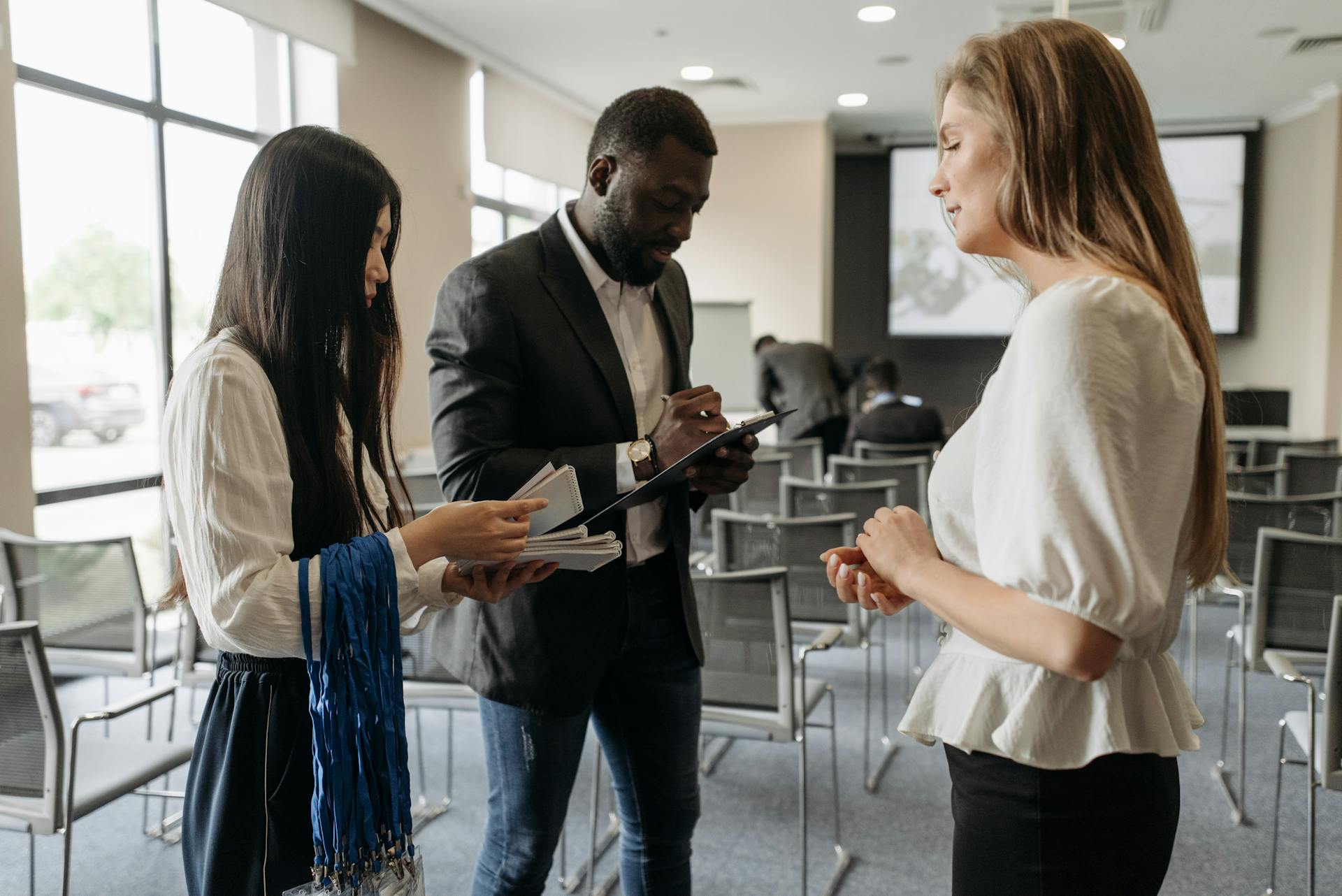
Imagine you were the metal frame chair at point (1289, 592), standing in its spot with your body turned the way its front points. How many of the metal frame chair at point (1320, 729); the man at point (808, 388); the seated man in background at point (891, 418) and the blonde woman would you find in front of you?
2

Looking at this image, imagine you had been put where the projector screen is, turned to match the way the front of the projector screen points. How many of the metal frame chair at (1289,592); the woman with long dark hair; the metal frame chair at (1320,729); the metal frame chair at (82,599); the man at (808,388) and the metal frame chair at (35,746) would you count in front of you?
6

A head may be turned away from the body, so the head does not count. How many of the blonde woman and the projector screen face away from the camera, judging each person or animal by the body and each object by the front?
0

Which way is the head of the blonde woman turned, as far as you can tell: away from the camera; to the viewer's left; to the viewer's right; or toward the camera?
to the viewer's left

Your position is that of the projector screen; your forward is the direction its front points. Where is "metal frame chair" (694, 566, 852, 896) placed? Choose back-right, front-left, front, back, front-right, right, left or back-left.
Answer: front

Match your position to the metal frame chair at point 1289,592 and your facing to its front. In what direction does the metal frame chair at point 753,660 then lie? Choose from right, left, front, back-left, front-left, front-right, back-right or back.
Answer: left

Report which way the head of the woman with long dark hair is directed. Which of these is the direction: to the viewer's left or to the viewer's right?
to the viewer's right

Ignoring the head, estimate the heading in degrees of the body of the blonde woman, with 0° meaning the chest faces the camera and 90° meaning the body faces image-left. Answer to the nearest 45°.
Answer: approximately 90°

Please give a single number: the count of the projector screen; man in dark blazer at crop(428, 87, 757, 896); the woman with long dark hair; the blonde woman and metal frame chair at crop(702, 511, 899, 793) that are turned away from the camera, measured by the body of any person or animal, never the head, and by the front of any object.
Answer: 1

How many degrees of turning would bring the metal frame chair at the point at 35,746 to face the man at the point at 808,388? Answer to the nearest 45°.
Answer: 0° — it already faces them

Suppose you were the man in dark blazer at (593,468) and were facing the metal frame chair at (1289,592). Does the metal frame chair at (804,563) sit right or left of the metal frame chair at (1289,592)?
left

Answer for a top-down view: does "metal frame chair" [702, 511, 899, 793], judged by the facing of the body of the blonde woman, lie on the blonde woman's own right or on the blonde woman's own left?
on the blonde woman's own right

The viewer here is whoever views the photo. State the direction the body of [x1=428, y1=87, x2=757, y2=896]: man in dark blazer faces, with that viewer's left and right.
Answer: facing the viewer and to the right of the viewer

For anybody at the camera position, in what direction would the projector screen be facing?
facing the viewer

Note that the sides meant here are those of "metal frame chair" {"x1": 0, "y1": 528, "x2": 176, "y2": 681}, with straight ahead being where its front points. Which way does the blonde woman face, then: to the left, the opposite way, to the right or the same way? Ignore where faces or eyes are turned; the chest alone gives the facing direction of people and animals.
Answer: to the left

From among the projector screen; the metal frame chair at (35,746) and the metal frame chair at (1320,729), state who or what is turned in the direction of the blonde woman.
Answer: the projector screen

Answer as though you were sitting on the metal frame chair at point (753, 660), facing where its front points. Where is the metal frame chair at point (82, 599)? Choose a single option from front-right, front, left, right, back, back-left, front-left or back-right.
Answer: back-left
